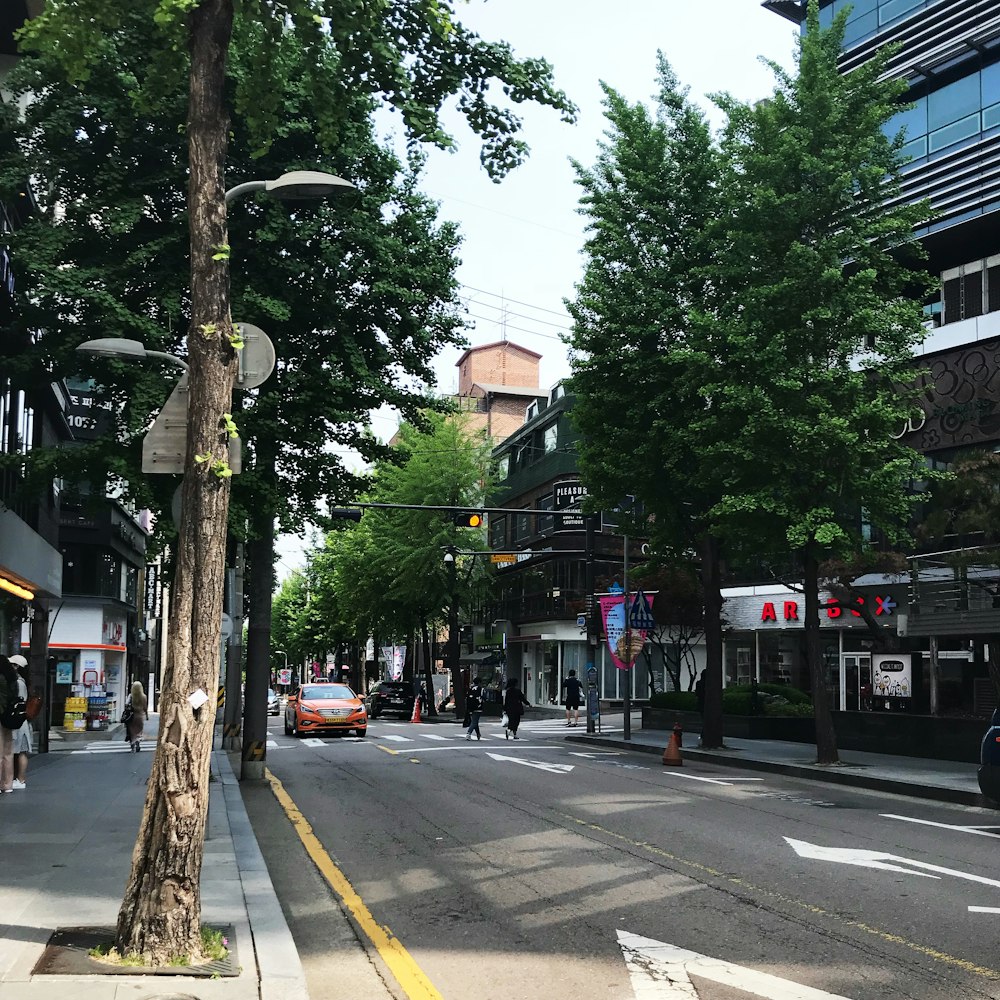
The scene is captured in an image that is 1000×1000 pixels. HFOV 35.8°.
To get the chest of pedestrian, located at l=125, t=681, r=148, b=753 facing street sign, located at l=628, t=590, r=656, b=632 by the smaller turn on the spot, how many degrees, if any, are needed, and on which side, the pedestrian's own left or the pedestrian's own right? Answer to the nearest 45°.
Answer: approximately 90° to the pedestrian's own right

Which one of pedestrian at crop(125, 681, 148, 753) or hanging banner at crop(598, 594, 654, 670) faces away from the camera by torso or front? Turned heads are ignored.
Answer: the pedestrian

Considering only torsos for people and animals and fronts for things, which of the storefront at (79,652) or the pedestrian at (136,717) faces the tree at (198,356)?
the storefront

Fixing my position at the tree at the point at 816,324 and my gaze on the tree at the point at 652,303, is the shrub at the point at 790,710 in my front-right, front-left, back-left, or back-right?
front-right

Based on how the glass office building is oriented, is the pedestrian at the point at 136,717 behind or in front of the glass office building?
in front

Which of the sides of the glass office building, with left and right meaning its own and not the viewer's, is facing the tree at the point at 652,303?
front

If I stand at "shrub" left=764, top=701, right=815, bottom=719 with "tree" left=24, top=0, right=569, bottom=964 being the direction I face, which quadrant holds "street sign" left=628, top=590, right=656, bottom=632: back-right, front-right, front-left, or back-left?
front-right

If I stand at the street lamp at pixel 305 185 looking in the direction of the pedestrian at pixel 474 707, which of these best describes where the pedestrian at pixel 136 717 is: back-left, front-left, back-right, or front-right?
front-left

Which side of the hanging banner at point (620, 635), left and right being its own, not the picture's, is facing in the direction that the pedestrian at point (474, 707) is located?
right

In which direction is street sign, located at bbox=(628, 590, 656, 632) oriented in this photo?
toward the camera

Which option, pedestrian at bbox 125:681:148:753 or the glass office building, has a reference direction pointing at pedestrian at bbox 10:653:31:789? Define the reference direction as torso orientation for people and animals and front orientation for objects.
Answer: the glass office building

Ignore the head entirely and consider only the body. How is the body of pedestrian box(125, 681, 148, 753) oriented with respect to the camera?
away from the camera
